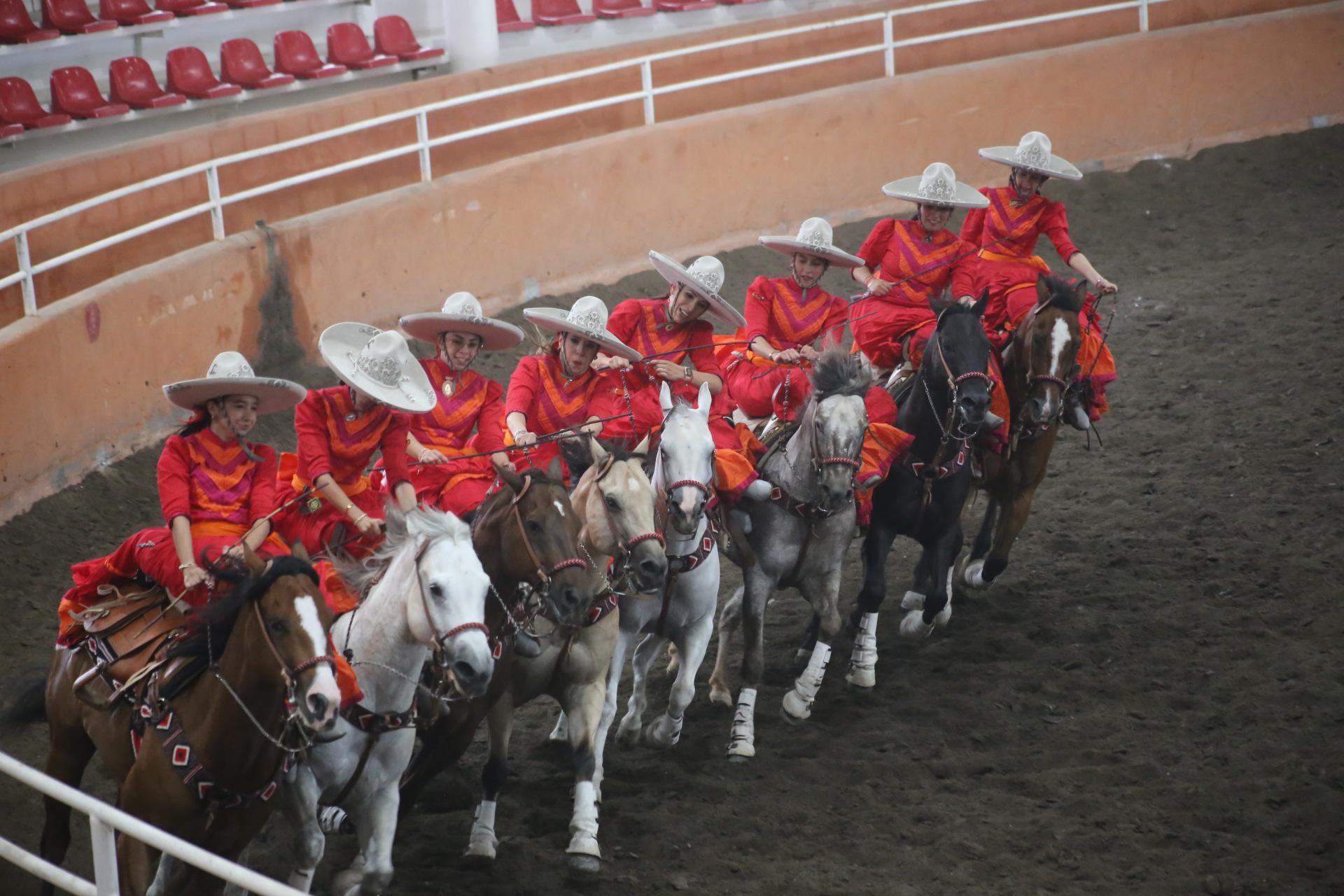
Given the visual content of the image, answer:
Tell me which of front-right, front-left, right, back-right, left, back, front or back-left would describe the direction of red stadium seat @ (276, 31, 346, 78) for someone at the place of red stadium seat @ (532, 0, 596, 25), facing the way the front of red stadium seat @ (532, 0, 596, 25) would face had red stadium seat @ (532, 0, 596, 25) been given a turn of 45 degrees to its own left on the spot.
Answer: back-right

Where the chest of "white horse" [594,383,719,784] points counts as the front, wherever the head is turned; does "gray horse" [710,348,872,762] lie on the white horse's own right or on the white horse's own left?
on the white horse's own left

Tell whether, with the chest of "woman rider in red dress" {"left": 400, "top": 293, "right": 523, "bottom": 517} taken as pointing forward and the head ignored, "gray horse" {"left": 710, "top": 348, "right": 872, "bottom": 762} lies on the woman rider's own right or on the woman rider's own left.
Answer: on the woman rider's own left

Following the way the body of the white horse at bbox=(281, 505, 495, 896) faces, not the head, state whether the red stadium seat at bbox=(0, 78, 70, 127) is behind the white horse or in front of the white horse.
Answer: behind

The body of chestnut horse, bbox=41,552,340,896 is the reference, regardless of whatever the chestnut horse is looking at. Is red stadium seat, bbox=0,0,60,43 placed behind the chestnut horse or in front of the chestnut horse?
behind

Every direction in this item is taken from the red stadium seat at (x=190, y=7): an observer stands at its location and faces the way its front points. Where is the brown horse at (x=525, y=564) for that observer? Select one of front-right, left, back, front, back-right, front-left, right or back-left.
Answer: front-right

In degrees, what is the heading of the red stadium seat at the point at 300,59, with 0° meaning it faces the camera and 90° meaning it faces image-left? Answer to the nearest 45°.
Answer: approximately 315°

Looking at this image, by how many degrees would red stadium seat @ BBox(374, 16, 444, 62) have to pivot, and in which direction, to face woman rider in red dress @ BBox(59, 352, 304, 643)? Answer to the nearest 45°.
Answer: approximately 45° to its right

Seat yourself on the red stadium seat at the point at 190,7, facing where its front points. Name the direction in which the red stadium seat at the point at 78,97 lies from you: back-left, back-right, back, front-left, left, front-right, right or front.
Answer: right

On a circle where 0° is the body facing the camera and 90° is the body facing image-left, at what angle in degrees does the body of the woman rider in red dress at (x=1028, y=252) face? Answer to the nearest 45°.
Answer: approximately 0°

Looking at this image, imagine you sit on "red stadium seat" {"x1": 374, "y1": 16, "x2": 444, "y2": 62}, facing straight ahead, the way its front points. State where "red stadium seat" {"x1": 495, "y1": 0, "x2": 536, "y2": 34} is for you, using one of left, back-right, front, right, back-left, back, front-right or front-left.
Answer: left

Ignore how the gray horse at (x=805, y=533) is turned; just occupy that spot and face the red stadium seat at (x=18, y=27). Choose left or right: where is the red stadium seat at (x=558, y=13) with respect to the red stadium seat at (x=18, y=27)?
right
